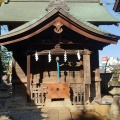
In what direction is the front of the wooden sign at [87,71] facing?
toward the camera

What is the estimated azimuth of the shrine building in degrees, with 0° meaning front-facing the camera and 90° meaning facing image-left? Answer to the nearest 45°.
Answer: approximately 0°
